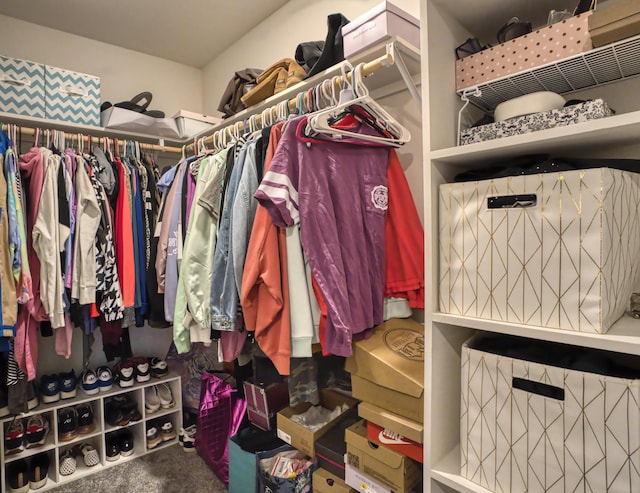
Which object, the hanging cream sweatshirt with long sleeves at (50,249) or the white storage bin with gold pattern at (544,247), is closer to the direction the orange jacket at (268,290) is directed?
the white storage bin with gold pattern

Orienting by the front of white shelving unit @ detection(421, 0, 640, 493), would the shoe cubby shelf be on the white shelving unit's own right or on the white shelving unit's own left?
on the white shelving unit's own right

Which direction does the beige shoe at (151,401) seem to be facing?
toward the camera

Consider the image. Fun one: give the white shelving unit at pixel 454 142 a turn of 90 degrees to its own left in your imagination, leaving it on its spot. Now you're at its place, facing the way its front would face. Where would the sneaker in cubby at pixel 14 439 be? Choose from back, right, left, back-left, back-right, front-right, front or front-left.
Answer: back-right

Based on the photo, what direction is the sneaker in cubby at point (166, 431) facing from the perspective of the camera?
toward the camera
